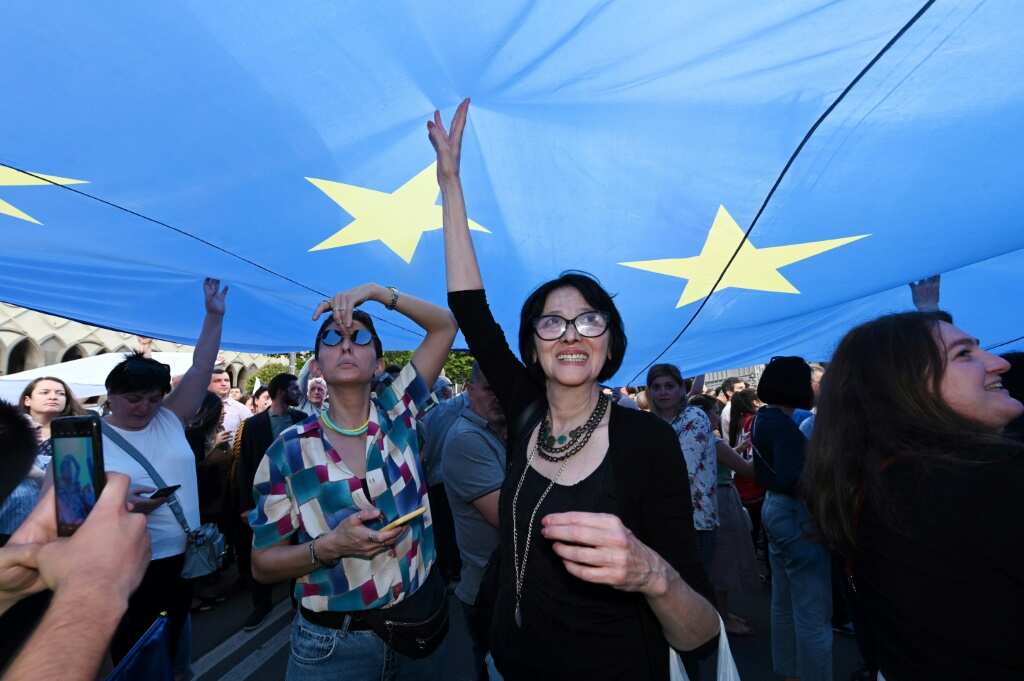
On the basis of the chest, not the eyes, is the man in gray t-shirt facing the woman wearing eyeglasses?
no

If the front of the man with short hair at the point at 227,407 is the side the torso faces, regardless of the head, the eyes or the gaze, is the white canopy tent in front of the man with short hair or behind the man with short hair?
behind

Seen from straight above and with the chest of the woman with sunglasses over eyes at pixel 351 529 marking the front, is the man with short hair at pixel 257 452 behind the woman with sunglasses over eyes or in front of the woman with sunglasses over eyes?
behind

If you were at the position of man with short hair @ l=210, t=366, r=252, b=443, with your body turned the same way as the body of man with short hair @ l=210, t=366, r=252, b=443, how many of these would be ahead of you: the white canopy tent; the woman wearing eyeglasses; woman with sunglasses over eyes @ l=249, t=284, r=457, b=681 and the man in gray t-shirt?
3

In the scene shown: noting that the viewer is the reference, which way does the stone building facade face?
facing the viewer and to the right of the viewer

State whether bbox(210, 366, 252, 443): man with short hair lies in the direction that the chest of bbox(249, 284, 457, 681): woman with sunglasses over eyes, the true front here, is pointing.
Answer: no

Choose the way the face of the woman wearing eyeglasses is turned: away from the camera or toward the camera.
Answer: toward the camera

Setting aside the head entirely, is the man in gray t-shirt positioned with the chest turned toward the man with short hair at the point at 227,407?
no

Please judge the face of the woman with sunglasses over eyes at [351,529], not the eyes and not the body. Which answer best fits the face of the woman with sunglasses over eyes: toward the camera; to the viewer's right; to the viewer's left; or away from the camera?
toward the camera

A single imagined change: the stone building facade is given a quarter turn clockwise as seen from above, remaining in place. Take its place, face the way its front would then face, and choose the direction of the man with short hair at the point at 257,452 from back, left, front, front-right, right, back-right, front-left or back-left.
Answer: front-left

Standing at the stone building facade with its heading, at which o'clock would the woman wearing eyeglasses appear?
The woman wearing eyeglasses is roughly at 1 o'clock from the stone building facade.

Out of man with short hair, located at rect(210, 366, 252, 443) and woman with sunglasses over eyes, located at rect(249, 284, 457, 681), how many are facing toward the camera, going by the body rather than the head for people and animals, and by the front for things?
2

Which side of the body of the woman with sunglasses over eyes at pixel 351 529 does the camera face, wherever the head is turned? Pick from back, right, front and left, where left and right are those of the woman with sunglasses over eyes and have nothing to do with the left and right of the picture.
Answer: front

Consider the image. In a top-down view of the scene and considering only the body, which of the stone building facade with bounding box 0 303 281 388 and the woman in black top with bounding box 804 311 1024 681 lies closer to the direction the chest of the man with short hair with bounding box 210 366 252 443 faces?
the woman in black top
